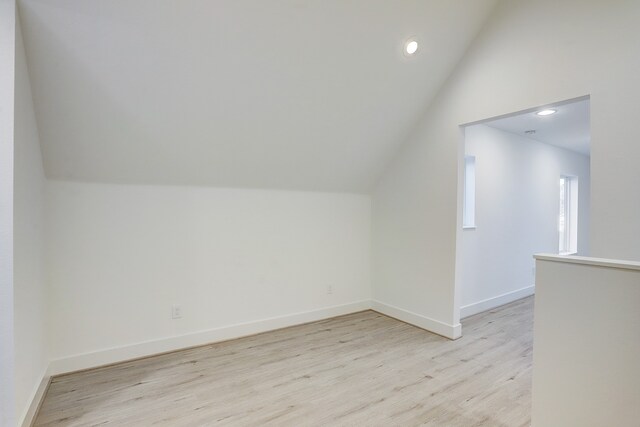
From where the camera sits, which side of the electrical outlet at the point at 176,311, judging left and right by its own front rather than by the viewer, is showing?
front

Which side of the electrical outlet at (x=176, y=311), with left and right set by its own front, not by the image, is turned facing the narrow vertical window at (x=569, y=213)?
left

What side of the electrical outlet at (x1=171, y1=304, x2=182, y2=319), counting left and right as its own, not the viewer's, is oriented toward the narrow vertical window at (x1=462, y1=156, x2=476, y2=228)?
left
